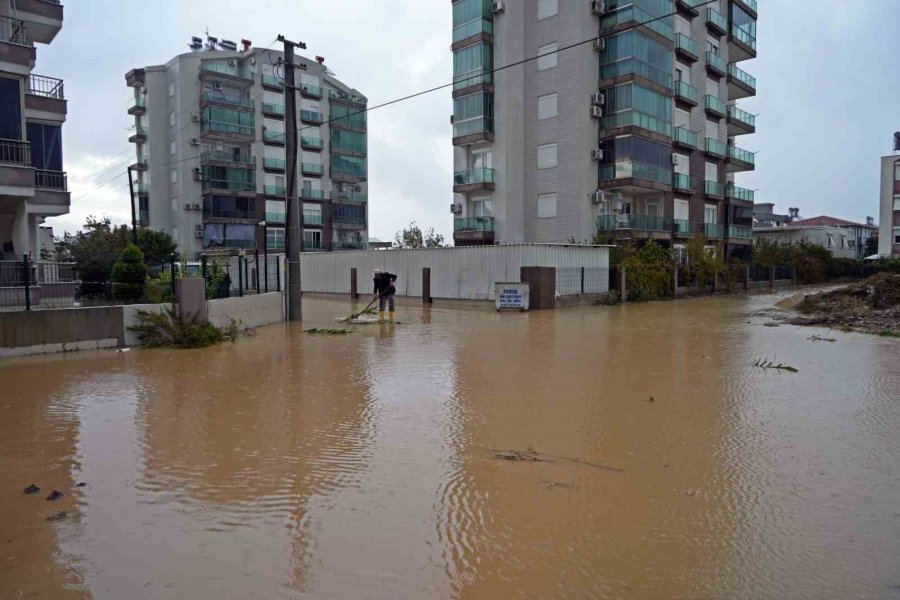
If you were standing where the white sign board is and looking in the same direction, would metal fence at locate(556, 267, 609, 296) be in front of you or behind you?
behind

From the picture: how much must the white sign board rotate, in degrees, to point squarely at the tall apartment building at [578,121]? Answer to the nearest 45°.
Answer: approximately 180°

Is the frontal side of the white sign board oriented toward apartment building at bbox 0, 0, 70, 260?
no

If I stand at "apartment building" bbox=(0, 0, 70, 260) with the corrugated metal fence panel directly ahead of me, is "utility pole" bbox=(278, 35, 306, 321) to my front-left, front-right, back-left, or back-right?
front-right

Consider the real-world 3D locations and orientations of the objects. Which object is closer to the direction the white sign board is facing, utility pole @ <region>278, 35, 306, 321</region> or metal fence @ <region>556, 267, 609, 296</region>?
the utility pole

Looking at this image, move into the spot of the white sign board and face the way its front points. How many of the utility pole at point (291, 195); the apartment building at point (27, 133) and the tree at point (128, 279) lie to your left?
0

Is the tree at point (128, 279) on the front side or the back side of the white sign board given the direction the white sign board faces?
on the front side

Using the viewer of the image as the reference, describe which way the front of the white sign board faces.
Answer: facing the viewer

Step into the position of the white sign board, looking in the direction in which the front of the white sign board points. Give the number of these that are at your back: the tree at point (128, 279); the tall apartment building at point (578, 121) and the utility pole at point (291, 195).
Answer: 1

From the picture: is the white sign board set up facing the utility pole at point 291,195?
no

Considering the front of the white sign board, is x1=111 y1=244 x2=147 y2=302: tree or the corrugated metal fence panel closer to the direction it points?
the tree
